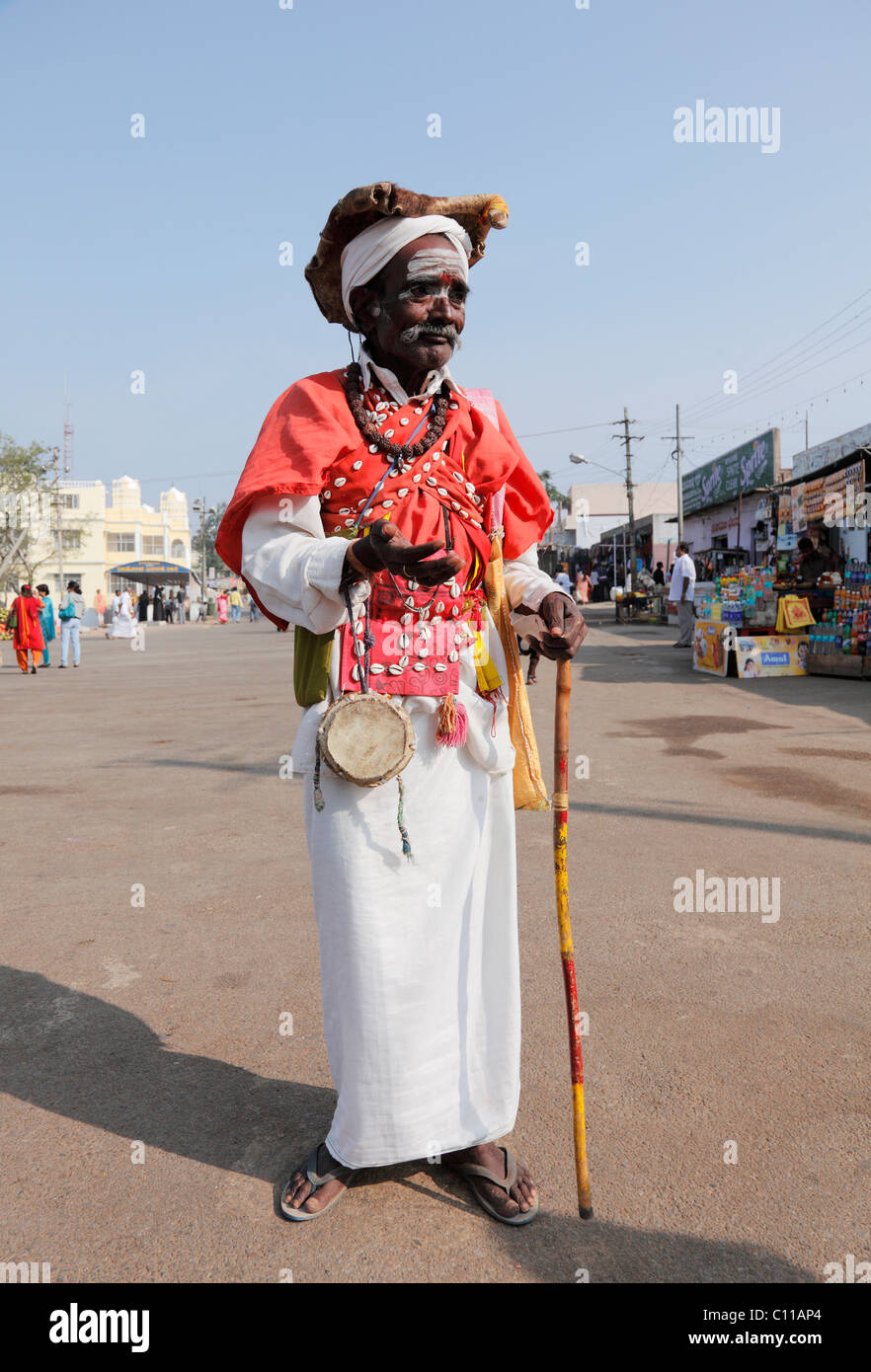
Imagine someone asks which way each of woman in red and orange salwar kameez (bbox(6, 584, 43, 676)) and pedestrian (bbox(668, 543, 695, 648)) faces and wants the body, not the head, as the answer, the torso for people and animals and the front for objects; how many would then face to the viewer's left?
1

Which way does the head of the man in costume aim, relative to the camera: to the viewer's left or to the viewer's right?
to the viewer's right

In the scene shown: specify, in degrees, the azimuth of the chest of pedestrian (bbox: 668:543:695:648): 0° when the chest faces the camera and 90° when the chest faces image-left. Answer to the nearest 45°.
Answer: approximately 90°

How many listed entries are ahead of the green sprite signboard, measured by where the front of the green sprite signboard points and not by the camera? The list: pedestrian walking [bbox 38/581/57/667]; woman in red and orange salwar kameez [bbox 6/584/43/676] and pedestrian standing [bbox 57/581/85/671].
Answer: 3

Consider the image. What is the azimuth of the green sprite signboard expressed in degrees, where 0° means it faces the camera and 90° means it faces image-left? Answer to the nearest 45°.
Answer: approximately 45°

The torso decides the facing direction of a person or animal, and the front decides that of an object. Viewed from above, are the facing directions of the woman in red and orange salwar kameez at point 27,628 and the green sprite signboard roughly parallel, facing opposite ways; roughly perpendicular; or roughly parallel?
roughly perpendicular
